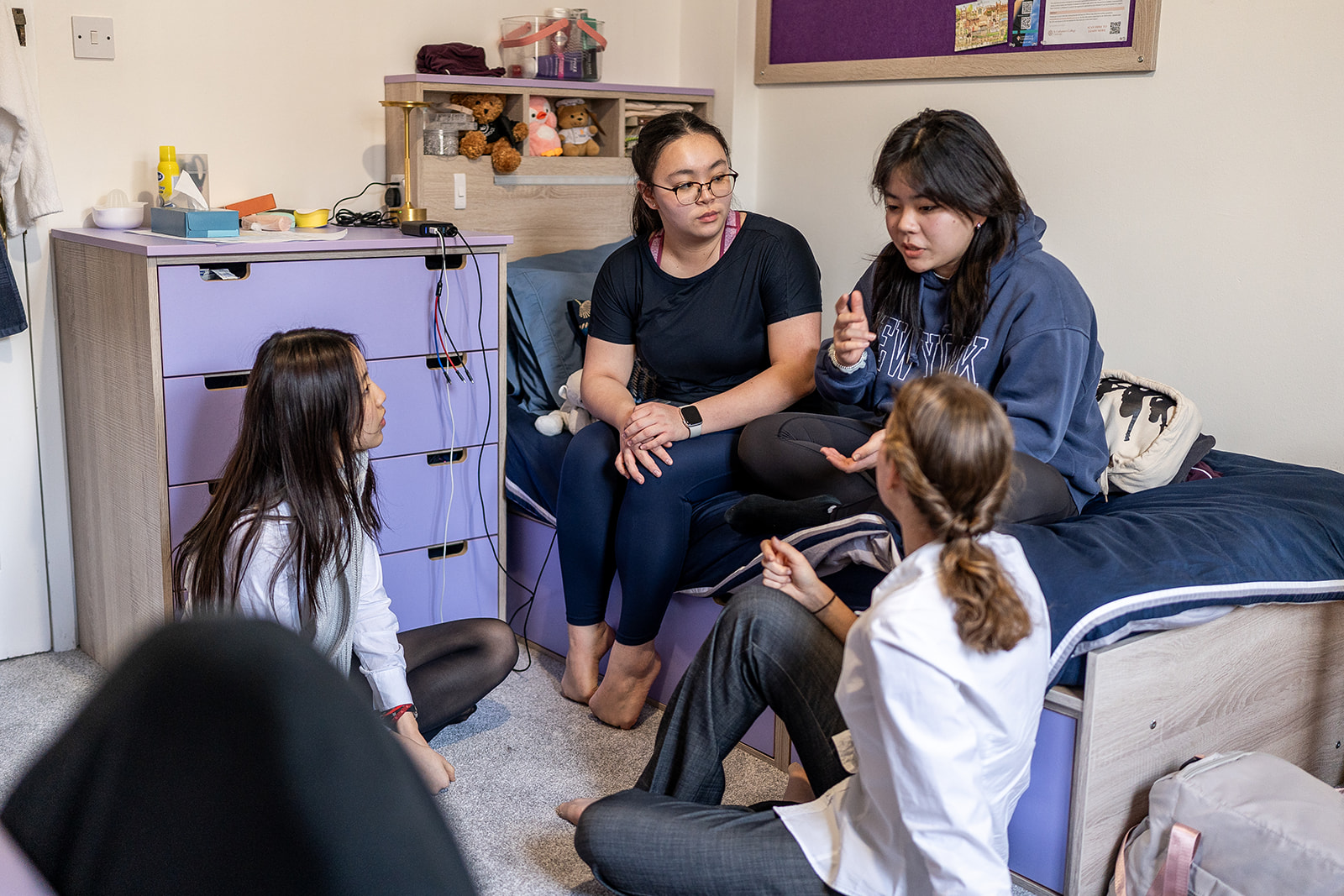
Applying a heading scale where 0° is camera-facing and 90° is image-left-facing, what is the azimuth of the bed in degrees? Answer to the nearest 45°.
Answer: approximately 315°

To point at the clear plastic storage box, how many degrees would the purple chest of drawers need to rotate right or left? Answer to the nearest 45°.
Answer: approximately 90° to its left

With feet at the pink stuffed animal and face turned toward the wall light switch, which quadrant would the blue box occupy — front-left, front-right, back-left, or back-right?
front-left

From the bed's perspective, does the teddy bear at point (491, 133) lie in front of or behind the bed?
behind

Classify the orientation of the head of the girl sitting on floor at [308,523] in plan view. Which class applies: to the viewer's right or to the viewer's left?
to the viewer's right

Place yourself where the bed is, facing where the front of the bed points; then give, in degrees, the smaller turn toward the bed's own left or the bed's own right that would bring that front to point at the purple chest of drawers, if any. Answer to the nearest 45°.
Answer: approximately 135° to the bed's own right

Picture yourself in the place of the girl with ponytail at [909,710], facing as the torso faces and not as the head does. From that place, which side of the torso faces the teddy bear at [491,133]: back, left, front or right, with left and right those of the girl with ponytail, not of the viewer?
front

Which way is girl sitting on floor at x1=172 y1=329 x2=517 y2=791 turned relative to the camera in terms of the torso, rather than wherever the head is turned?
to the viewer's right

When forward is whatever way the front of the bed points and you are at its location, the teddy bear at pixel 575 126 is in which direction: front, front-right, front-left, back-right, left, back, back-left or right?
back

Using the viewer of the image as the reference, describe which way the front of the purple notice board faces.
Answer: facing the viewer and to the left of the viewer

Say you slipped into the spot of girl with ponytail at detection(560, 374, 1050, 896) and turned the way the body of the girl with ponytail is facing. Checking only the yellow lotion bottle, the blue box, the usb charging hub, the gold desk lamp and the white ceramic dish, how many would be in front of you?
5

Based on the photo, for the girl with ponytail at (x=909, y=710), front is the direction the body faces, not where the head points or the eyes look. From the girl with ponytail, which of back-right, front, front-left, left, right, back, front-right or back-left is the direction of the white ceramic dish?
front
